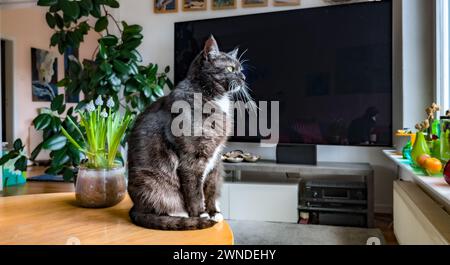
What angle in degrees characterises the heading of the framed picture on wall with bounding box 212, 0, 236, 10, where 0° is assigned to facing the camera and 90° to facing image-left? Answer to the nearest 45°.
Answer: approximately 0°

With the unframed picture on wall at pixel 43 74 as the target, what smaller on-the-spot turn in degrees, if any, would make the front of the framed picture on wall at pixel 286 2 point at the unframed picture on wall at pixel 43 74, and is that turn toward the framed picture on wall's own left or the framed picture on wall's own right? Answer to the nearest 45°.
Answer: approximately 135° to the framed picture on wall's own right

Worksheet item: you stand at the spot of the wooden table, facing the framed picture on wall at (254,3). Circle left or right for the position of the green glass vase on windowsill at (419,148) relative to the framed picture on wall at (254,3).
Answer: right

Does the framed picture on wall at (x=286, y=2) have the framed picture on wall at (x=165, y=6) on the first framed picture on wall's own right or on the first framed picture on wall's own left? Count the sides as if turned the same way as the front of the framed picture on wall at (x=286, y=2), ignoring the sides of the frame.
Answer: on the first framed picture on wall's own right

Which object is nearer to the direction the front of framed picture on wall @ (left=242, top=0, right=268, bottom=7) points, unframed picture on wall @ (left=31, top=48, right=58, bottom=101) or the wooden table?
the wooden table
